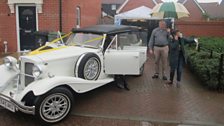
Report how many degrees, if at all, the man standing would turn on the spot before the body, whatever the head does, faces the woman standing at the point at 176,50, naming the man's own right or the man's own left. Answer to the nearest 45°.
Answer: approximately 45° to the man's own left

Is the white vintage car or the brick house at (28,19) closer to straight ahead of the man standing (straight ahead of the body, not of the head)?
the white vintage car

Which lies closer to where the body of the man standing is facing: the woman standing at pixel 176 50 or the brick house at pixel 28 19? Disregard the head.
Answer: the woman standing

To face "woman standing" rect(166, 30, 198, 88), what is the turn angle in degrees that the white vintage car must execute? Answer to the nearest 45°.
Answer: approximately 180°

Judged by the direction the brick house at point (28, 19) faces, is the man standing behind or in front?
in front

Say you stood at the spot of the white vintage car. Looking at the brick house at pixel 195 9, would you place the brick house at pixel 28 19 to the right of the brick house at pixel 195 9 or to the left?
left

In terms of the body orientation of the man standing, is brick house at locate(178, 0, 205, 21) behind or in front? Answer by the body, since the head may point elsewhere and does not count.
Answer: behind

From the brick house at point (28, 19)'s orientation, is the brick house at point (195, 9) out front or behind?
behind

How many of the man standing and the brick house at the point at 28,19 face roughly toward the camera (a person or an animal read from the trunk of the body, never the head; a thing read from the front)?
2

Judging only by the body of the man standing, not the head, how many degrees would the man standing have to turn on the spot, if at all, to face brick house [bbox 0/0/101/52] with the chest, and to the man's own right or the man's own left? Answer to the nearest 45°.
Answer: approximately 135° to the man's own right
